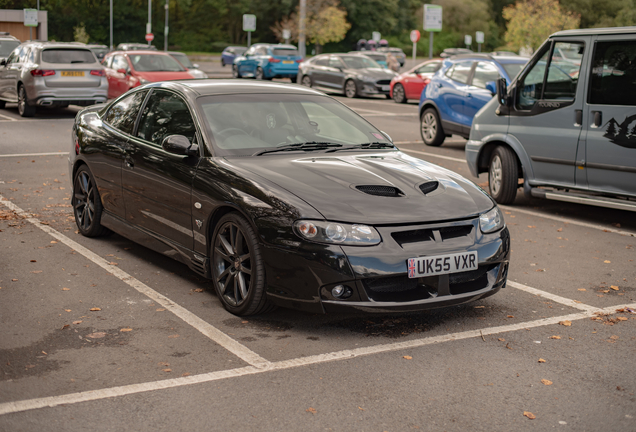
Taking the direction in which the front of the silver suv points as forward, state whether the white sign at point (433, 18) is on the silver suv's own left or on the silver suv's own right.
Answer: on the silver suv's own right

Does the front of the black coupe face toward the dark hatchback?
no

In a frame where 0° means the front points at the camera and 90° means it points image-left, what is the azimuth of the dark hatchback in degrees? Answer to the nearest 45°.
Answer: approximately 315°

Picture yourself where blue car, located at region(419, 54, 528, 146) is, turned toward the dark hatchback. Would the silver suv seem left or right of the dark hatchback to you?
left

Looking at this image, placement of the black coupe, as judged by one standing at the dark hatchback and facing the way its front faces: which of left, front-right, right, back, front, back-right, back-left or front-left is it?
front-right

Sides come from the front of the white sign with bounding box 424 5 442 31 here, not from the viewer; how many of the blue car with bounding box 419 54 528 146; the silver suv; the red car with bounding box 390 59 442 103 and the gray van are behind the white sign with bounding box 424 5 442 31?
0

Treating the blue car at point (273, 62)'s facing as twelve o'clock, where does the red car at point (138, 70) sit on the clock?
The red car is roughly at 8 o'clock from the blue car.

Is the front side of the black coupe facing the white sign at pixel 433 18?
no

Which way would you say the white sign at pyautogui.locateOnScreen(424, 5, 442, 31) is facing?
toward the camera

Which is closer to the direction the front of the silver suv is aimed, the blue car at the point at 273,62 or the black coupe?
the blue car

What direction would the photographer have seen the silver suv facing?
facing away from the viewer and to the left of the viewer

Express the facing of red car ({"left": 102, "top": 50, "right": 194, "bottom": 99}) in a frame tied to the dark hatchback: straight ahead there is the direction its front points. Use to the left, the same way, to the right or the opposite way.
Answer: the same way

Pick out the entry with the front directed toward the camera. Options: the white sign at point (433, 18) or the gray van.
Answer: the white sign

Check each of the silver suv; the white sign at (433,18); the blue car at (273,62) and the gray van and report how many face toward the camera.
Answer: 1

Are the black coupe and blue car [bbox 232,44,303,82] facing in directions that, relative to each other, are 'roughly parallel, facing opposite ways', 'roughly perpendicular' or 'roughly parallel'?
roughly parallel, facing opposite ways
